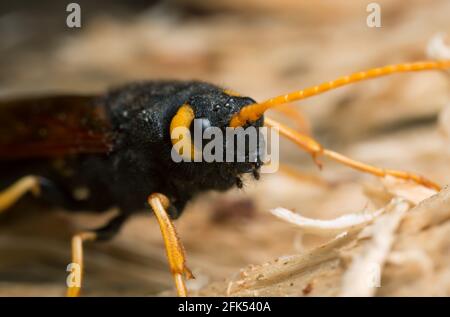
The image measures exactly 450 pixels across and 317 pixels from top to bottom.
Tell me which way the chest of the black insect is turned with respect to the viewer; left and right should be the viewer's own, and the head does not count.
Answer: facing to the right of the viewer
